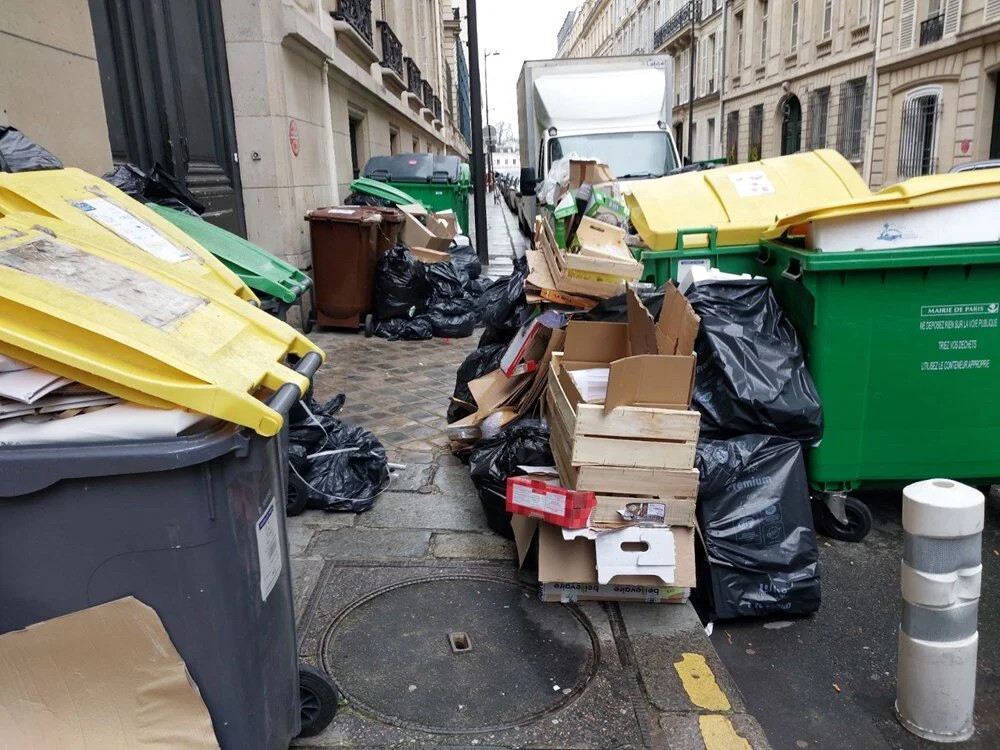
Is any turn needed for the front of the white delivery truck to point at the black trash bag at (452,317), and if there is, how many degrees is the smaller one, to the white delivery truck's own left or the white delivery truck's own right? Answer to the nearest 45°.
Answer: approximately 45° to the white delivery truck's own right

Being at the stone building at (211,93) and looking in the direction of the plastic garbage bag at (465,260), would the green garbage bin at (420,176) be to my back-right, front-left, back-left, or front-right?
front-left

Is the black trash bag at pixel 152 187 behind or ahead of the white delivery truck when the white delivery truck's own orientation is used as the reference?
ahead

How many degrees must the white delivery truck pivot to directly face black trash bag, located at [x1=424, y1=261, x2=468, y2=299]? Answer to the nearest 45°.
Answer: approximately 45° to its right

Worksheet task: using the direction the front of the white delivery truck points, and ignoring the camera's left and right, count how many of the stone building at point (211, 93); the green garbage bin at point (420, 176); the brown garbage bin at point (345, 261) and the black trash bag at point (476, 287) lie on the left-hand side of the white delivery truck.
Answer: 0

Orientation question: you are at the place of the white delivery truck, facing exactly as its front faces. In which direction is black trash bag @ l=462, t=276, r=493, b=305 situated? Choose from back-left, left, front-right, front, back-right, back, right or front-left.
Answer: front-right

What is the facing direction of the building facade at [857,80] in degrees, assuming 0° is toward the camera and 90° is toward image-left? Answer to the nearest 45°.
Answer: approximately 45°

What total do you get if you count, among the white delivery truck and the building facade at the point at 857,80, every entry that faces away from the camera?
0

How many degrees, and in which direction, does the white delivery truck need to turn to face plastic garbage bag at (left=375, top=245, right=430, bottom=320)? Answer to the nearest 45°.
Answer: approximately 45° to its right

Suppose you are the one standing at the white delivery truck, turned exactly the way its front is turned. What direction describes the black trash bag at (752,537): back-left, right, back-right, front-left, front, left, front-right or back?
front

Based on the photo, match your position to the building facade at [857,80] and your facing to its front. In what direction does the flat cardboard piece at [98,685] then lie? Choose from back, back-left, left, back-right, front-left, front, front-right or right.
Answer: front-left

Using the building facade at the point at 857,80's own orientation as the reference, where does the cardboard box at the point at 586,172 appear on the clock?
The cardboard box is roughly at 11 o'clock from the building facade.

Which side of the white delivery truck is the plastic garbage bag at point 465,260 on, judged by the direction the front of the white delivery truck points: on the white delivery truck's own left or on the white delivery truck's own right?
on the white delivery truck's own right

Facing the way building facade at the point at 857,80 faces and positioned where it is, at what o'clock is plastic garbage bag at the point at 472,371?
The plastic garbage bag is roughly at 11 o'clock from the building facade.

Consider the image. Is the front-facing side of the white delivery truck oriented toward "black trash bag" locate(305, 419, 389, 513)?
yes

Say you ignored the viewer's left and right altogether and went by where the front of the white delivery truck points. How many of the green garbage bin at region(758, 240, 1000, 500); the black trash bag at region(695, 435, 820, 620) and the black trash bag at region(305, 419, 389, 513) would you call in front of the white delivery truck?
3

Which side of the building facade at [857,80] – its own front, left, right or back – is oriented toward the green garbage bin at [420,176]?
front

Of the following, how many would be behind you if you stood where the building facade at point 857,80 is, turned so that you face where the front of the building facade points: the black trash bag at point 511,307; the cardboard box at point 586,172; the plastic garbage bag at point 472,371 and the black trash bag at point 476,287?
0

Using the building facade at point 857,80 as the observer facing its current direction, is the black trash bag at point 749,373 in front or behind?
in front

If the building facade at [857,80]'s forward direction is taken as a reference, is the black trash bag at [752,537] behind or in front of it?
in front

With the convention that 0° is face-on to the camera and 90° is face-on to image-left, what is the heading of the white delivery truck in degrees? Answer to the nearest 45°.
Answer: approximately 0°

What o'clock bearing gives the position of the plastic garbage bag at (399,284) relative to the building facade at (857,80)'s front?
The plastic garbage bag is roughly at 11 o'clock from the building facade.

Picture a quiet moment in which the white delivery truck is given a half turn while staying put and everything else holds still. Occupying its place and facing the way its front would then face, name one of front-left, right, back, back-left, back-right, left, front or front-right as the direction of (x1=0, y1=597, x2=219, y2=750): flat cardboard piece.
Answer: back
